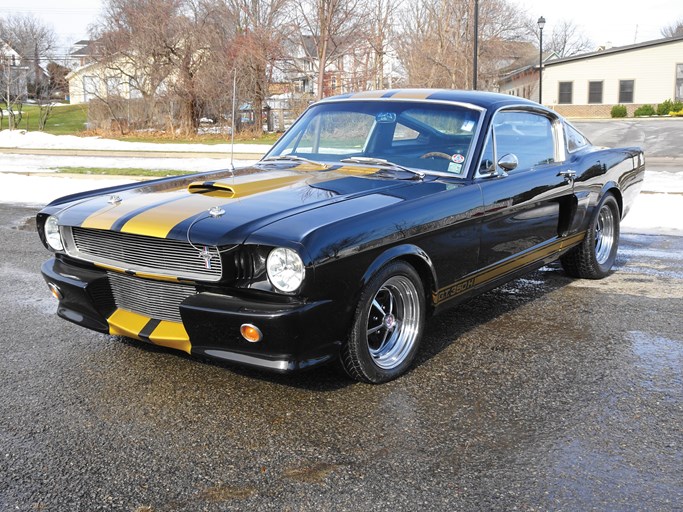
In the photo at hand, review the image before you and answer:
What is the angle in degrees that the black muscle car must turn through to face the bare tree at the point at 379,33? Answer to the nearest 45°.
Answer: approximately 135° to its right

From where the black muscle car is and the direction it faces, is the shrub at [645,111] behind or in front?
behind

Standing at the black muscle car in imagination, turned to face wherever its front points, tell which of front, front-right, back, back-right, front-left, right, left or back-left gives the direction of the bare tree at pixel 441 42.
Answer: back-right

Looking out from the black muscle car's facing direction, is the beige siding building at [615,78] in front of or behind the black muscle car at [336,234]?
behind

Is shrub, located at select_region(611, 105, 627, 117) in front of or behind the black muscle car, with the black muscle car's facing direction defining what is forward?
behind

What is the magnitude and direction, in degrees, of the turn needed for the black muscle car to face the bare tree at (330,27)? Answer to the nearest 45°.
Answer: approximately 135° to its right

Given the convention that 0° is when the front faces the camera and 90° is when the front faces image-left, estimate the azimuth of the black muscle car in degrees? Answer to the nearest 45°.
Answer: approximately 45°

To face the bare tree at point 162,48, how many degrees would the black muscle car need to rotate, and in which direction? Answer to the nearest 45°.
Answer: approximately 135° to its right
